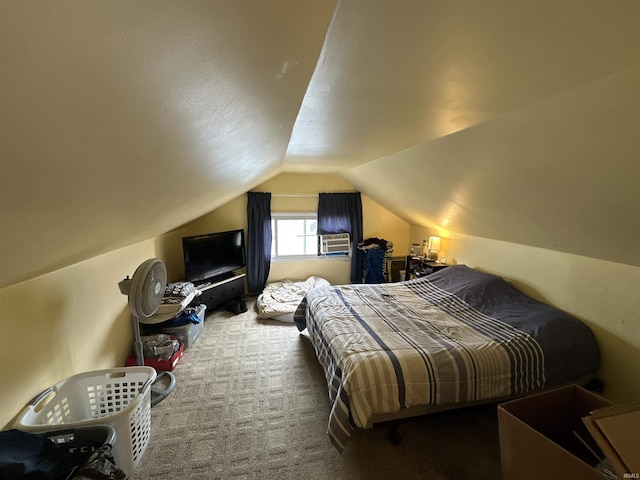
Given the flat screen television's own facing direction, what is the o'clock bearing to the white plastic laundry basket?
The white plastic laundry basket is roughly at 2 o'clock from the flat screen television.

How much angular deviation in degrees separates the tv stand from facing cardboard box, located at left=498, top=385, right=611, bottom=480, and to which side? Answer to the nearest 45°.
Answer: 0° — it already faces it

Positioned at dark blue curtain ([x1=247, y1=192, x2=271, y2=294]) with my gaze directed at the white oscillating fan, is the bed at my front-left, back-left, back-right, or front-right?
front-left

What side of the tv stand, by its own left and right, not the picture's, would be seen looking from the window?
left

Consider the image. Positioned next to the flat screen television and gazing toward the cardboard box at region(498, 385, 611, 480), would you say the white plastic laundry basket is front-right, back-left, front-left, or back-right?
front-right

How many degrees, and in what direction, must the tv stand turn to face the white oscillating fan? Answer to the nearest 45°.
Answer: approximately 45° to its right

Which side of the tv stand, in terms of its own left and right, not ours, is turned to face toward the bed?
front

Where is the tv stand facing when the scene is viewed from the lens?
facing the viewer and to the right of the viewer

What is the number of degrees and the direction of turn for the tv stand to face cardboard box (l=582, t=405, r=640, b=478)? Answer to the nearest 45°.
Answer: approximately 45° to its right

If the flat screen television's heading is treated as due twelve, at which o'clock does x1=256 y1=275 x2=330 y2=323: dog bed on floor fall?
The dog bed on floor is roughly at 11 o'clock from the flat screen television.

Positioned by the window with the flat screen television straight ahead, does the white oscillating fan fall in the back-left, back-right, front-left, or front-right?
front-left

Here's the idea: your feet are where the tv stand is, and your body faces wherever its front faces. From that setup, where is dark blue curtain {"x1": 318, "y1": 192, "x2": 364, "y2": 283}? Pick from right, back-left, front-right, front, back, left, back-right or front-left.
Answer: front-left

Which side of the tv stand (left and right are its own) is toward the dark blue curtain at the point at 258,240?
left

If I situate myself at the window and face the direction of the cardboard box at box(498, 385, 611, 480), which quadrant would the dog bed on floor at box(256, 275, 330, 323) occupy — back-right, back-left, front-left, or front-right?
front-right

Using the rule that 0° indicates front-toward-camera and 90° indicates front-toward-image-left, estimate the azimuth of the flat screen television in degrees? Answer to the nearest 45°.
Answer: approximately 315°

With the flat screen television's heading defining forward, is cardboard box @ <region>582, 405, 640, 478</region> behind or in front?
in front

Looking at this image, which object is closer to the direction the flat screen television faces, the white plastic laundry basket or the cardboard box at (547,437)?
the cardboard box

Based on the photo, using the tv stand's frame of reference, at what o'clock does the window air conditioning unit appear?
The window air conditioning unit is roughly at 10 o'clock from the tv stand.
